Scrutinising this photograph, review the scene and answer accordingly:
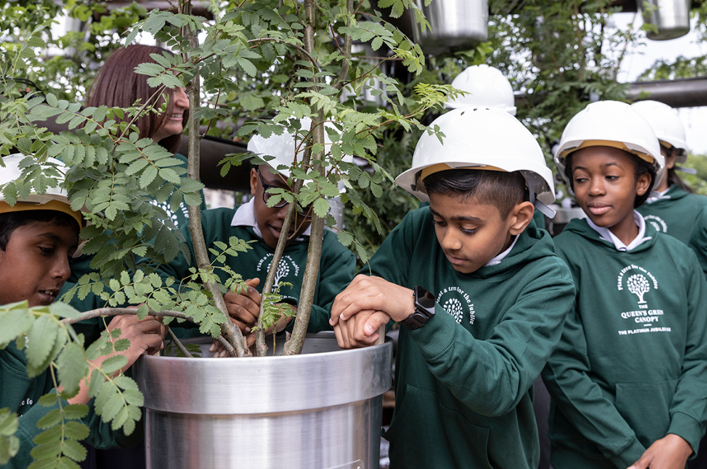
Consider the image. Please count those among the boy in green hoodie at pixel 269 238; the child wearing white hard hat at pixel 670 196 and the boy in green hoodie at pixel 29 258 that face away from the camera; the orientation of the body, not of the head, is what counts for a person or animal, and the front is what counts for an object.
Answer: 0

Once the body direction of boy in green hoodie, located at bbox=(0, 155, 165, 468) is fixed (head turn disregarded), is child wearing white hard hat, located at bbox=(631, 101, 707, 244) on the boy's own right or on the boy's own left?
on the boy's own left

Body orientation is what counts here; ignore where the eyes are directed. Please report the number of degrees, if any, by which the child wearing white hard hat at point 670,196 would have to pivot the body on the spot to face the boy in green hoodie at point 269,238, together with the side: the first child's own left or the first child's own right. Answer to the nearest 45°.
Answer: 0° — they already face them

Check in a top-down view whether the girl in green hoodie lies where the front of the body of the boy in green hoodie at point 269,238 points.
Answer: no

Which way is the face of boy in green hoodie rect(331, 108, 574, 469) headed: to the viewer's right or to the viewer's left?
to the viewer's left

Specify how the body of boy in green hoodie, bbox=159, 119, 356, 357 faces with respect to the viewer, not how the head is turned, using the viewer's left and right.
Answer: facing the viewer

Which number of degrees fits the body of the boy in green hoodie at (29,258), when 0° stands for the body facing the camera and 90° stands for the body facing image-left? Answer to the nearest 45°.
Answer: approximately 315°

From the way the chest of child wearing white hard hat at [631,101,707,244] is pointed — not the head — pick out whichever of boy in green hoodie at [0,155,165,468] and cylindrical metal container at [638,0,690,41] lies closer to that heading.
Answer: the boy in green hoodie

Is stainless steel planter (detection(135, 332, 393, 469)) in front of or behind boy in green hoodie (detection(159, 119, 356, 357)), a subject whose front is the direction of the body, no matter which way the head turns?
in front

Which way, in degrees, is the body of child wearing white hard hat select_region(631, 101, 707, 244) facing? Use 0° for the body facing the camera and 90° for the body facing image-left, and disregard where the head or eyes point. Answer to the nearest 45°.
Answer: approximately 45°

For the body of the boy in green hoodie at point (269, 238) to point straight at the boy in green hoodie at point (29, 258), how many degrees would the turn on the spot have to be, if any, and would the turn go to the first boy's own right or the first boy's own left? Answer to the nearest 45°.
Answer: approximately 45° to the first boy's own right

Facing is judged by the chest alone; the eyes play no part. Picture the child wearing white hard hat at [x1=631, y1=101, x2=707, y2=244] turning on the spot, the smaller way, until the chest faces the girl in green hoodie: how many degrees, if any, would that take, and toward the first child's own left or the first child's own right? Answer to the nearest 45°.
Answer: approximately 45° to the first child's own left

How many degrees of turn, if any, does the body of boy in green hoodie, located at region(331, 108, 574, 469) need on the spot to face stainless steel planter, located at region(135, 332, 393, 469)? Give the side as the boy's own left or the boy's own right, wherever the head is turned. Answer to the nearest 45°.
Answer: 0° — they already face it

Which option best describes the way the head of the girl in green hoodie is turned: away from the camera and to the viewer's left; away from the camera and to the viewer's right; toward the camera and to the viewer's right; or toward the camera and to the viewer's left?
toward the camera and to the viewer's left

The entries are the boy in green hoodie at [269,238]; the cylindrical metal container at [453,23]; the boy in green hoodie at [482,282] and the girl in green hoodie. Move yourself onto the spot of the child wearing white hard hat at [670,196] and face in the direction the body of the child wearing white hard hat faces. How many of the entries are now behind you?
0
